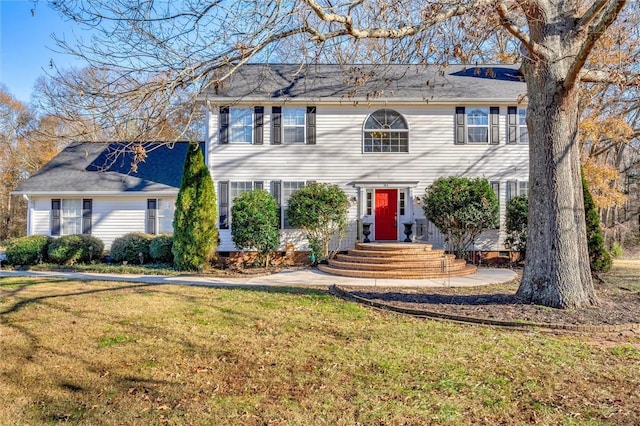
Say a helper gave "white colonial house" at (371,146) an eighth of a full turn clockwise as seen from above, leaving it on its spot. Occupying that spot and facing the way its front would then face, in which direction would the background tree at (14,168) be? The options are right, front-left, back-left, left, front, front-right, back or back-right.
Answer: right

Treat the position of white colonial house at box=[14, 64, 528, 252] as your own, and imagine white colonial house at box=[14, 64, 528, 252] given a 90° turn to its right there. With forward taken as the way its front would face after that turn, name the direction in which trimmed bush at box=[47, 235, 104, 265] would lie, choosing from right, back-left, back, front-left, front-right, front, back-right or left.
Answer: front

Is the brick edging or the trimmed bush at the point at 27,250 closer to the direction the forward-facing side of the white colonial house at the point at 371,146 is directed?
the brick edging

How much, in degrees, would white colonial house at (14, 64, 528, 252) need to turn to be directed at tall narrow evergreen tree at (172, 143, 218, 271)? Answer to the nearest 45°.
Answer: approximately 90° to its right

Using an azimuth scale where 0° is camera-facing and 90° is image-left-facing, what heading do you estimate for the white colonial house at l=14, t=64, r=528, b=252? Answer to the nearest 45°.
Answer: approximately 0°

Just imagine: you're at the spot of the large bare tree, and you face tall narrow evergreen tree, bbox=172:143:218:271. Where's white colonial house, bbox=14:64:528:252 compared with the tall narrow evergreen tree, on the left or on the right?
right

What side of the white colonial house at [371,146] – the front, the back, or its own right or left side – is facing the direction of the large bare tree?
front

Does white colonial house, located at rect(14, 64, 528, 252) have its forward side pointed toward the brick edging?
yes

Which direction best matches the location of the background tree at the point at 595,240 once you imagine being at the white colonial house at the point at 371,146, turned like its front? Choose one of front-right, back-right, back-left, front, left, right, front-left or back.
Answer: front-left
